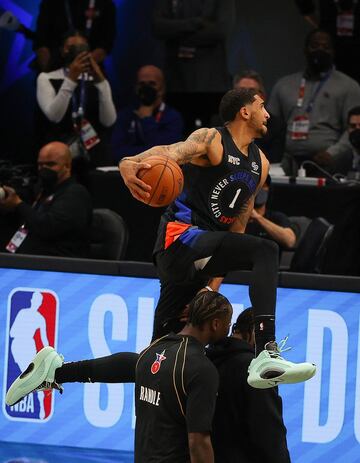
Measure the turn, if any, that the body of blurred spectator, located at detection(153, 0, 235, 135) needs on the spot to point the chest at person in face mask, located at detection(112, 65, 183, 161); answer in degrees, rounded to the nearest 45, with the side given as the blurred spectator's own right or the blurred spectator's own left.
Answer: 0° — they already face them

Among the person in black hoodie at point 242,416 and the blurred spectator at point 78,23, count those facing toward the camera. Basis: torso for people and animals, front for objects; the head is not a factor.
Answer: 1

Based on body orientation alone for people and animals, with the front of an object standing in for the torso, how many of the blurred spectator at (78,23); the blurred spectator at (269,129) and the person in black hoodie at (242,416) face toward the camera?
2

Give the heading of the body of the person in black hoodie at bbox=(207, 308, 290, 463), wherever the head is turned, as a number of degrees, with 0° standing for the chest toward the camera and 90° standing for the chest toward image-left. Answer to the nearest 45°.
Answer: approximately 225°

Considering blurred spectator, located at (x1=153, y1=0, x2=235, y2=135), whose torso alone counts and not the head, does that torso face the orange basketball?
yes

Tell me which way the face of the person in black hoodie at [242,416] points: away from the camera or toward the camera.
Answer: away from the camera

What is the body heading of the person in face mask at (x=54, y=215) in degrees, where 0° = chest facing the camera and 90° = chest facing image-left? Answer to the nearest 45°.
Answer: approximately 45°
